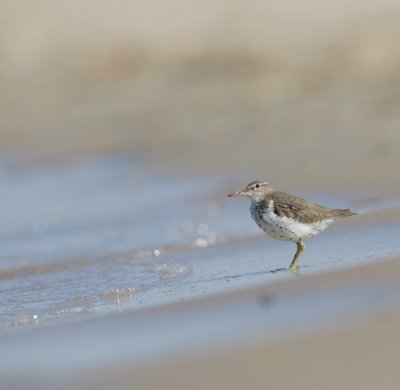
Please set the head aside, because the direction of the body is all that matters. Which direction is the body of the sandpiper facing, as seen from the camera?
to the viewer's left
